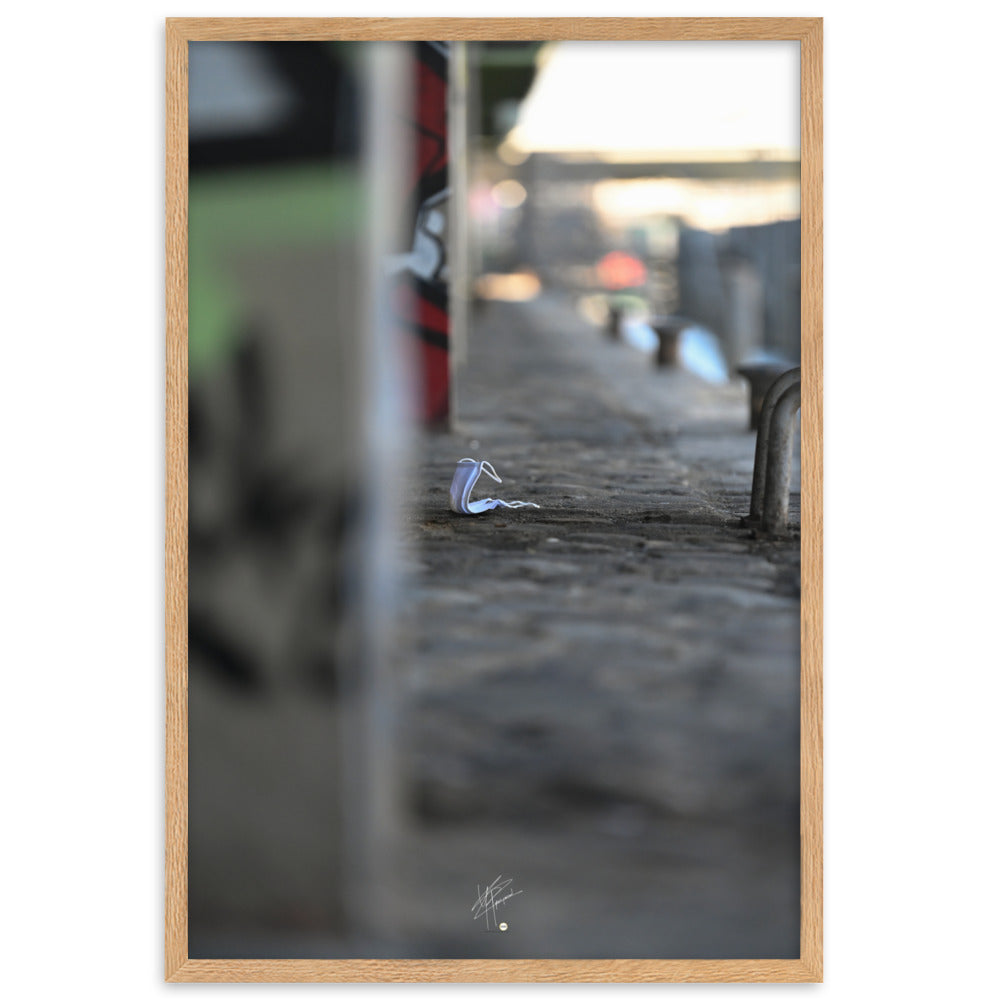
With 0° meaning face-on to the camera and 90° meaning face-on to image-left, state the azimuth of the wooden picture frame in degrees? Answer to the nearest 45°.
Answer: approximately 0°
